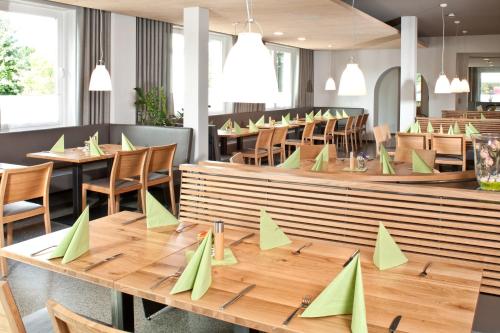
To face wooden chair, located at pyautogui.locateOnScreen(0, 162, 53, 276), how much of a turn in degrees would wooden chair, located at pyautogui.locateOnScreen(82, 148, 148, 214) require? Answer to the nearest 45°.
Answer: approximately 90° to its left

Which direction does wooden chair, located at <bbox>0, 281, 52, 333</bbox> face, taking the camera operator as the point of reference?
facing away from the viewer and to the right of the viewer

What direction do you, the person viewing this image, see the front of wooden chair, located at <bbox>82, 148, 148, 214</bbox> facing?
facing away from the viewer and to the left of the viewer

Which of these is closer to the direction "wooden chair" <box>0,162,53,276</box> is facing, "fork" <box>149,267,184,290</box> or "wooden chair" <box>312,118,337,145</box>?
the wooden chair
